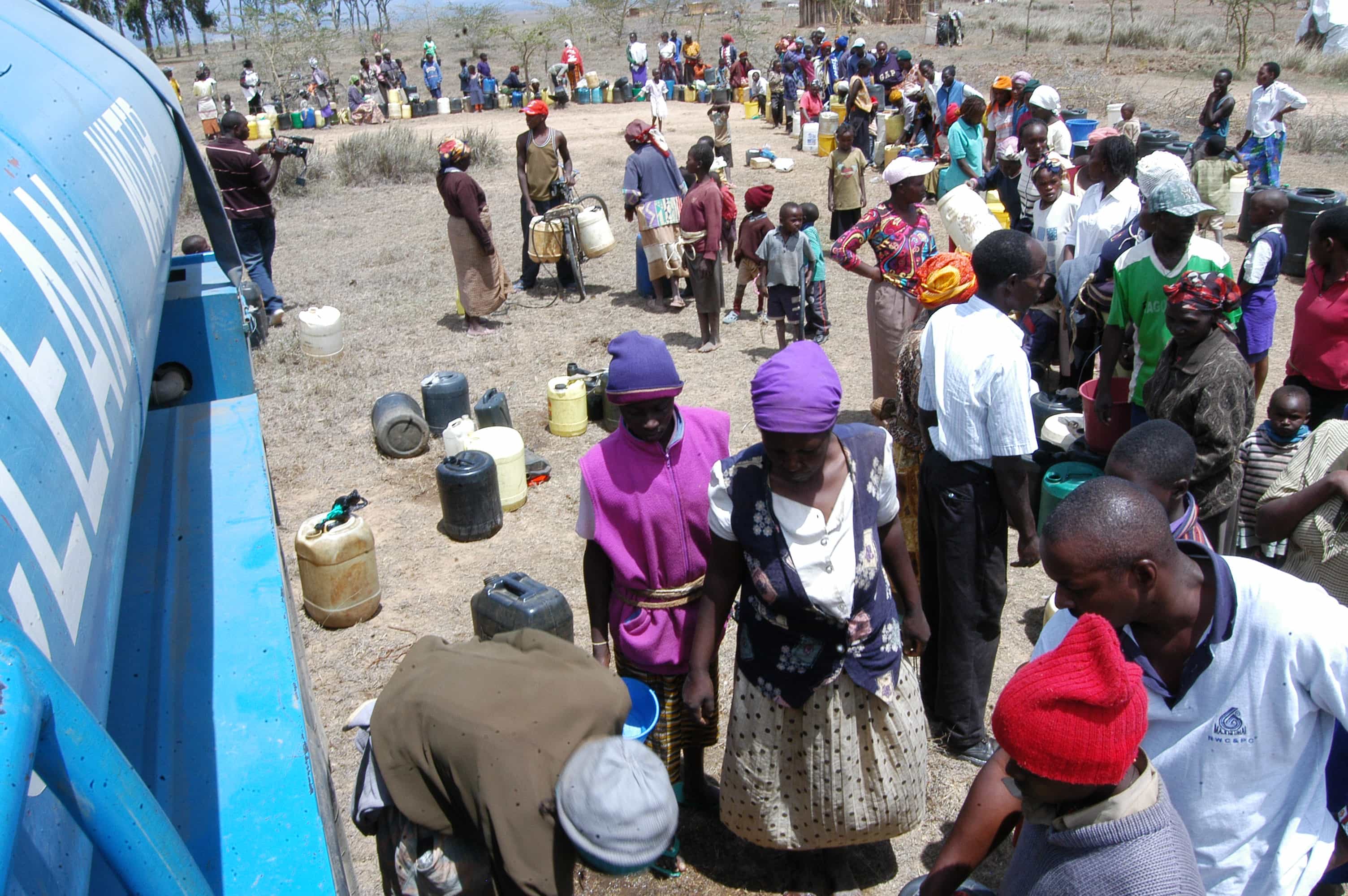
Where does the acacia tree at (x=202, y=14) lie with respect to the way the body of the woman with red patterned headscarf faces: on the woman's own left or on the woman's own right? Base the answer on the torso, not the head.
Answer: on the woman's own right

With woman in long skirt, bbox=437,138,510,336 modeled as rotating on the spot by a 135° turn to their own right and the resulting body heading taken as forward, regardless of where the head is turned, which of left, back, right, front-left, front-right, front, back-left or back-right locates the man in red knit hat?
front-left

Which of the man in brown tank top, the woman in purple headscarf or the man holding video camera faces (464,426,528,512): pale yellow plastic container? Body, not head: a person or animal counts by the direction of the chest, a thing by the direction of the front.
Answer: the man in brown tank top

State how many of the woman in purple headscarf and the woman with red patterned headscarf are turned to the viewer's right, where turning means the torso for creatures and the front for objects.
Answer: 0

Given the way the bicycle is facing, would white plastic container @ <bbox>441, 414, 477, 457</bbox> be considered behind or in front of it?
in front

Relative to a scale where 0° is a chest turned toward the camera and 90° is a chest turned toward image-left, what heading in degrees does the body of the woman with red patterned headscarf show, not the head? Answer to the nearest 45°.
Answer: approximately 45°

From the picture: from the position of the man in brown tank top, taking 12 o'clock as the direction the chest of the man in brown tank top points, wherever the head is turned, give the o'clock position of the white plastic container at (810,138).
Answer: The white plastic container is roughly at 7 o'clock from the man in brown tank top.

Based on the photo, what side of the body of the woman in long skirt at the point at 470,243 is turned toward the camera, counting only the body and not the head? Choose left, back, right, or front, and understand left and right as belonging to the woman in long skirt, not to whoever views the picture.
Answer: right

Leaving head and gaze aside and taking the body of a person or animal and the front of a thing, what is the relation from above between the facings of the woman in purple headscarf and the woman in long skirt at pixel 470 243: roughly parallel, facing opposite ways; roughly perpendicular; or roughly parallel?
roughly perpendicular

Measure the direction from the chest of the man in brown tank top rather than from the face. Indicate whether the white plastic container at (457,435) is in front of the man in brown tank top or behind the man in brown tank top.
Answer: in front

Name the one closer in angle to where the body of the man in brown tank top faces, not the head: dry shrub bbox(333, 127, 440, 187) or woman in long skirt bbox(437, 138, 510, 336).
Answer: the woman in long skirt
